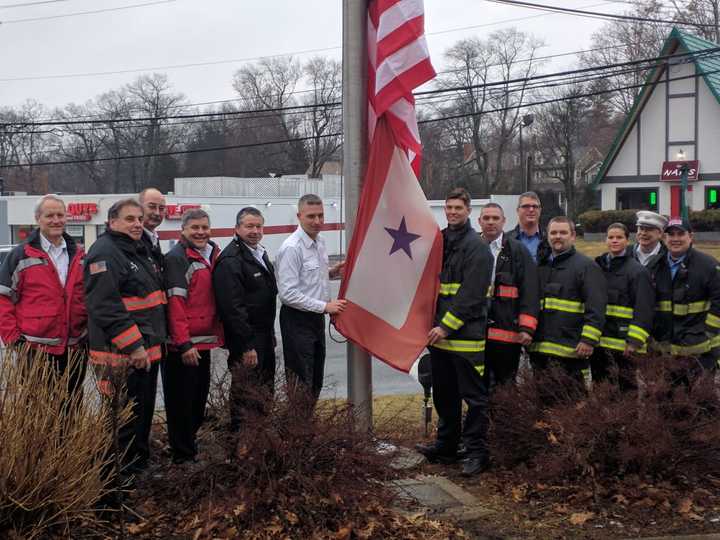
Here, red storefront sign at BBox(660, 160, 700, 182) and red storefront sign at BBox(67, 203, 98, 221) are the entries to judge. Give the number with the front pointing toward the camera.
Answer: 2

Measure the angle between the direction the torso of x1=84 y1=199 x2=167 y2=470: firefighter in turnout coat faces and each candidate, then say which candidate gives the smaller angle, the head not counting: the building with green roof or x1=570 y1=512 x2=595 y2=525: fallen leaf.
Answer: the fallen leaf

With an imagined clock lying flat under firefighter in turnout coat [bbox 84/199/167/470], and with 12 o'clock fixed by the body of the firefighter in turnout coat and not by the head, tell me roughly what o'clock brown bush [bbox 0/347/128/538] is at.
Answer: The brown bush is roughly at 2 o'clock from the firefighter in turnout coat.

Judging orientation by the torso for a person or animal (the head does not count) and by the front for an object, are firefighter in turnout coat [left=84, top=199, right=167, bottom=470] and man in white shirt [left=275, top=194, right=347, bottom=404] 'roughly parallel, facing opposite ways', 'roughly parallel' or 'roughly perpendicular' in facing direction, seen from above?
roughly parallel

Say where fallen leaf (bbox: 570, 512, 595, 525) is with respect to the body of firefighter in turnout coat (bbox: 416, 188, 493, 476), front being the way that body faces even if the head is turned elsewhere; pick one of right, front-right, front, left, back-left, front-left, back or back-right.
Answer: left

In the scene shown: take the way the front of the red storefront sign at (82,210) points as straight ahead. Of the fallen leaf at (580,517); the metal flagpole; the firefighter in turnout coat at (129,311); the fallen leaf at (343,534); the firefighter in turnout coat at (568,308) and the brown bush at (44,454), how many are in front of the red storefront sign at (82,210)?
6

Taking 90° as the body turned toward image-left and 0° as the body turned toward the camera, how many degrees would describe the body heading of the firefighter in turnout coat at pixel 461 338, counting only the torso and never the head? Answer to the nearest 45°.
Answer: approximately 45°

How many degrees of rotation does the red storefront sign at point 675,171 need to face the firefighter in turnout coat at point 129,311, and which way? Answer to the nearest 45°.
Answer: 0° — it already faces them

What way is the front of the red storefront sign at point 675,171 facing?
toward the camera

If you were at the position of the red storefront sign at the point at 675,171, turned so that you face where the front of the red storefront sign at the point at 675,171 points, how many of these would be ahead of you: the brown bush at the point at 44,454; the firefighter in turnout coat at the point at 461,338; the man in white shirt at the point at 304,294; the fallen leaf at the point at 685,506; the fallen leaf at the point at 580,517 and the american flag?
6

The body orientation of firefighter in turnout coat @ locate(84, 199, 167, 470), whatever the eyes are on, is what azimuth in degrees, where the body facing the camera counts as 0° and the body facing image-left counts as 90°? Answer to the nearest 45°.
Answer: approximately 315°

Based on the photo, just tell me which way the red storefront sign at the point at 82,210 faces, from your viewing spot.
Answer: facing the viewer

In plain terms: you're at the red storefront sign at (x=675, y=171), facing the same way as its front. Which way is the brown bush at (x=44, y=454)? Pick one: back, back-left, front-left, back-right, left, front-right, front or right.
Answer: front

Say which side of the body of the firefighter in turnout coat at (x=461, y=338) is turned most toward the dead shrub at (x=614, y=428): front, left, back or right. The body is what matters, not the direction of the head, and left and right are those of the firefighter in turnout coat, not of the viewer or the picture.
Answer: left
